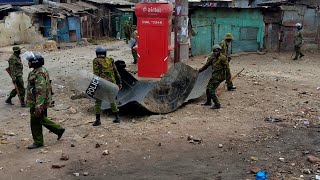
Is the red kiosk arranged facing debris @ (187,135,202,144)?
yes

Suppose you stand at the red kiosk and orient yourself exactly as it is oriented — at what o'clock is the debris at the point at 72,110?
The debris is roughly at 1 o'clock from the red kiosk.

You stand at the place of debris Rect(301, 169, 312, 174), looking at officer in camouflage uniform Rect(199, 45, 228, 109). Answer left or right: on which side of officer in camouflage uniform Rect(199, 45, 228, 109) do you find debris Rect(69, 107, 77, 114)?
left

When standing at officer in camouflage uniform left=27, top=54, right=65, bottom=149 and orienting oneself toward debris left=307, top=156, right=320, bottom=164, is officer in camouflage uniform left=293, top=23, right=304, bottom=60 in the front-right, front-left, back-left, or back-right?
front-left

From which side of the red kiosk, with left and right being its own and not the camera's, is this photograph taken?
front

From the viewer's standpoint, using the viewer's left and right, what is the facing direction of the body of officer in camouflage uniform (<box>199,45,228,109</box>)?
facing the viewer and to the left of the viewer
